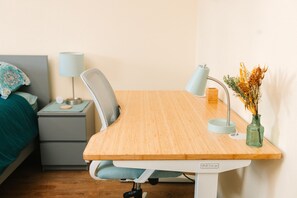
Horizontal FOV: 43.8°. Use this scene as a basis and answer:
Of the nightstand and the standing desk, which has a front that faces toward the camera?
the nightstand

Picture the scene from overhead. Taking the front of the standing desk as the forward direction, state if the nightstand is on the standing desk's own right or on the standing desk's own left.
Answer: on the standing desk's own right

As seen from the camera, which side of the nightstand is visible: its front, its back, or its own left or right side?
front

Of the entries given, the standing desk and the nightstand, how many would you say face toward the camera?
1

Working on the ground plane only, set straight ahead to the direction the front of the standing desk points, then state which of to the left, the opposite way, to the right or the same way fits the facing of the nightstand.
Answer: to the left

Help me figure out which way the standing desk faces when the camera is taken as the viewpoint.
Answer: facing to the left of the viewer

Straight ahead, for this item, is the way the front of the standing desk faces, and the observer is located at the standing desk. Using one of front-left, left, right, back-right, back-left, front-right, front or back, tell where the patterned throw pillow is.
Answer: front-right
